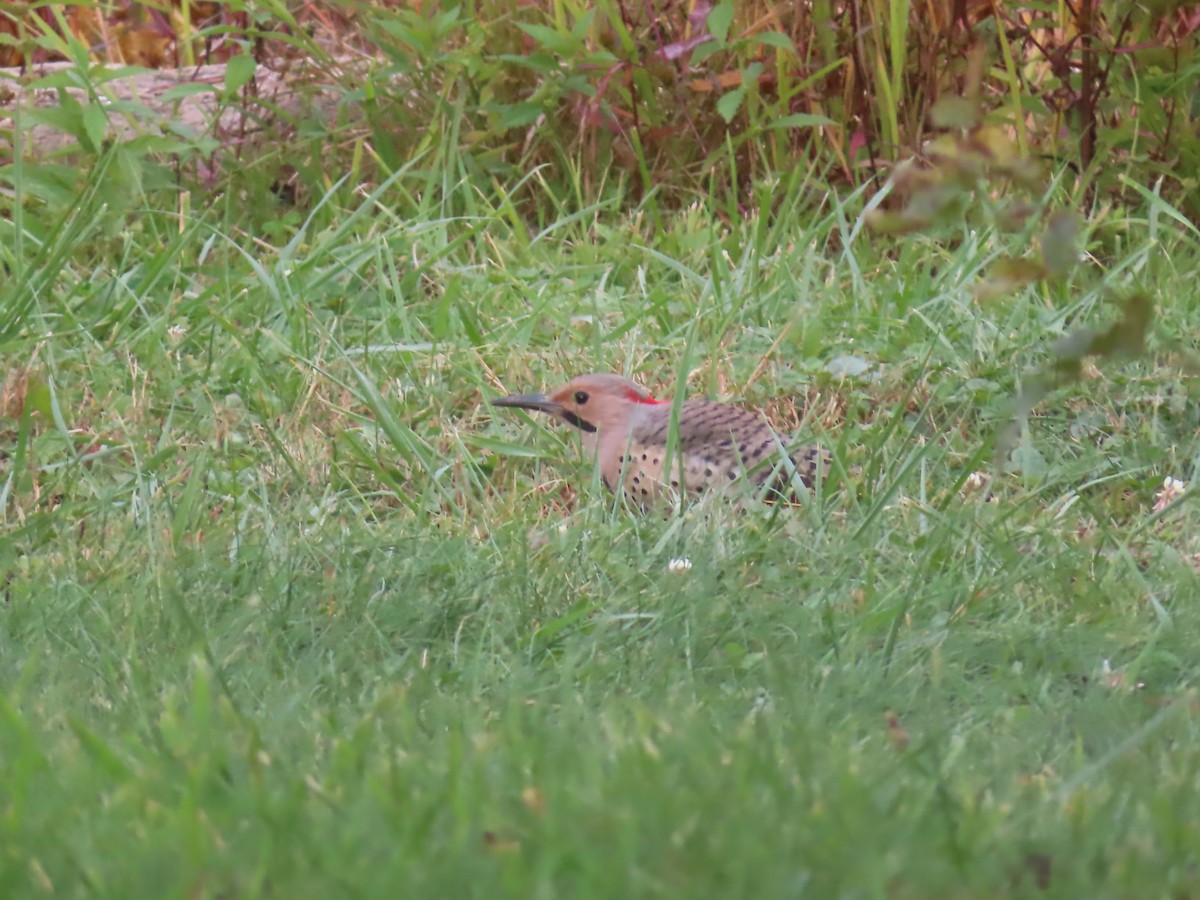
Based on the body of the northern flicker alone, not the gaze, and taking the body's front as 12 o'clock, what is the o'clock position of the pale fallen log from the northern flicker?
The pale fallen log is roughly at 2 o'clock from the northern flicker.

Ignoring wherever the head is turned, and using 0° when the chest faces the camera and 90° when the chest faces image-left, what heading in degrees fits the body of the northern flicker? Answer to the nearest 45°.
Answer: approximately 90°
